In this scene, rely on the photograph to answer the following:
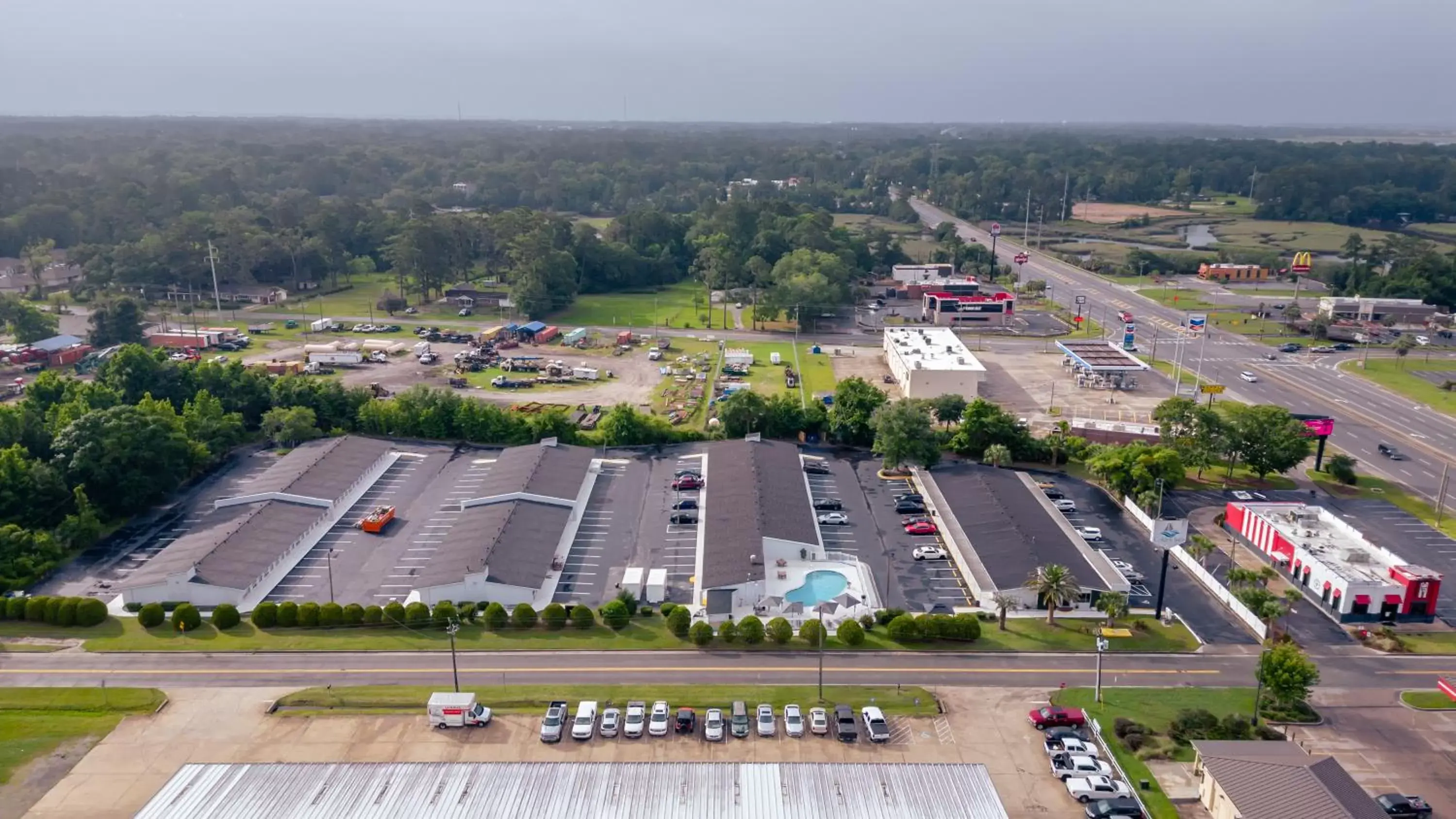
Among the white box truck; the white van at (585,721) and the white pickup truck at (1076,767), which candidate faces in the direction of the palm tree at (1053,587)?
the white box truck

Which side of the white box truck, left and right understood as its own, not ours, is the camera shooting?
right

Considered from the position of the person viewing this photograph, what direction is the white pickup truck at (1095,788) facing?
facing to the right of the viewer

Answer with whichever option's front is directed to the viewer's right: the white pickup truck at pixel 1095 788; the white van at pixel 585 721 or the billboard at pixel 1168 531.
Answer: the white pickup truck

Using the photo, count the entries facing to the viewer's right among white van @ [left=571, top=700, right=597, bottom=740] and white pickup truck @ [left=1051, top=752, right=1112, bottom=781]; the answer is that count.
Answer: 1

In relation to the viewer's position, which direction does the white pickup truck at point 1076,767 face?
facing to the right of the viewer

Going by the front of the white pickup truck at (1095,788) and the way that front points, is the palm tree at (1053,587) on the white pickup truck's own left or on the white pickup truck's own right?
on the white pickup truck's own left

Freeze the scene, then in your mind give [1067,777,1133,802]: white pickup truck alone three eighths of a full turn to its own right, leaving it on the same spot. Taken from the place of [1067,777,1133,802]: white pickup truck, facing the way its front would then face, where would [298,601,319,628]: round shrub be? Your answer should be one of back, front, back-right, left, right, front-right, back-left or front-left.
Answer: front-right

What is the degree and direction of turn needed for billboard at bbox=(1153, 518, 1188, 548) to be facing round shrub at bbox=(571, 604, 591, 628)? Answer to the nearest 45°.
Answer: approximately 90° to its right

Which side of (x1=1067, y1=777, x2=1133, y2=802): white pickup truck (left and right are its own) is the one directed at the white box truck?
back

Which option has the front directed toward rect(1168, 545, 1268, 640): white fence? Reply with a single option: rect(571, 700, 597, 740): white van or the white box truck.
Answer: the white box truck

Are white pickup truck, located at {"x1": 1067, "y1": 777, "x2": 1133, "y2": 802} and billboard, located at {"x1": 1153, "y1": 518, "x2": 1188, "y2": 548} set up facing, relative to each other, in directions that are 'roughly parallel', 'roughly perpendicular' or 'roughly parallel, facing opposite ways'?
roughly perpendicular

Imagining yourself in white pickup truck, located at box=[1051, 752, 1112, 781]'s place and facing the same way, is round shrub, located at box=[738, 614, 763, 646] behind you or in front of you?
behind
